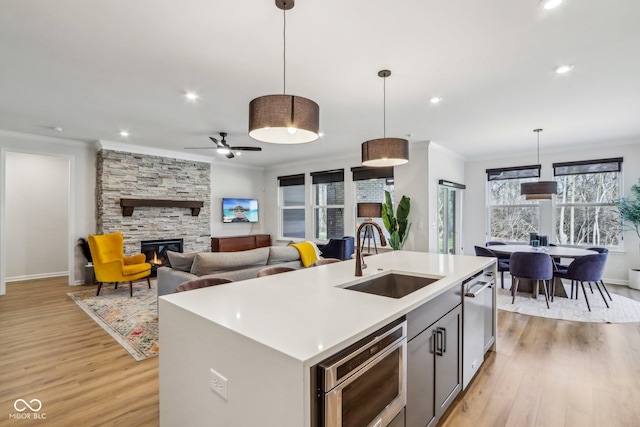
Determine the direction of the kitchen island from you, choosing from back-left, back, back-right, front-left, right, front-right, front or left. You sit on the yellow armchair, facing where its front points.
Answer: front-right

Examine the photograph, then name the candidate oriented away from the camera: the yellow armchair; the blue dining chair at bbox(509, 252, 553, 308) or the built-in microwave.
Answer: the blue dining chair

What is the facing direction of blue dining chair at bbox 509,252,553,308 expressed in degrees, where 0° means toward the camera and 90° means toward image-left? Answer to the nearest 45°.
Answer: approximately 180°

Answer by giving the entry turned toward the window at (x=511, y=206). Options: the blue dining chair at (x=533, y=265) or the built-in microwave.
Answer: the blue dining chair

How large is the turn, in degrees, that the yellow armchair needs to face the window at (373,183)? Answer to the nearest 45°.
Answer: approximately 45° to its left

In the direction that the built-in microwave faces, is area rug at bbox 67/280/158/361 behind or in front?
behind

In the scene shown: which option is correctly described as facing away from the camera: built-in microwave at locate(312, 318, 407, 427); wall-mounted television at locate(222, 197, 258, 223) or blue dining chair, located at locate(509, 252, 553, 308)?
the blue dining chair

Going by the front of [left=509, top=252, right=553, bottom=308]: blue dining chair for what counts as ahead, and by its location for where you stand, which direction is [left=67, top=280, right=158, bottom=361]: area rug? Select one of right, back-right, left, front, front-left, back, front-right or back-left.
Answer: back-left

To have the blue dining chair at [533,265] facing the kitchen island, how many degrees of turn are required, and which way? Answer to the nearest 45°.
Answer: approximately 180°

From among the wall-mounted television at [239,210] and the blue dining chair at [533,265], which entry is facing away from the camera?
the blue dining chair

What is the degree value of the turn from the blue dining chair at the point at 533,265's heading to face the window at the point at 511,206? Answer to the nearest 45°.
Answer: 0° — it already faces it

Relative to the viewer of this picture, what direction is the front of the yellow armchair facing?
facing the viewer and to the right of the viewer

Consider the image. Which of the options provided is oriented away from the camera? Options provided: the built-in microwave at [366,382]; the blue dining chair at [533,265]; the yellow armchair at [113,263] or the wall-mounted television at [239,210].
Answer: the blue dining chair

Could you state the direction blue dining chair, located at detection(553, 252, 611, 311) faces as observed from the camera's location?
facing away from the viewer and to the left of the viewer

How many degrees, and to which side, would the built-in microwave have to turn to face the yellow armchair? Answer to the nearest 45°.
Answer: approximately 180°
